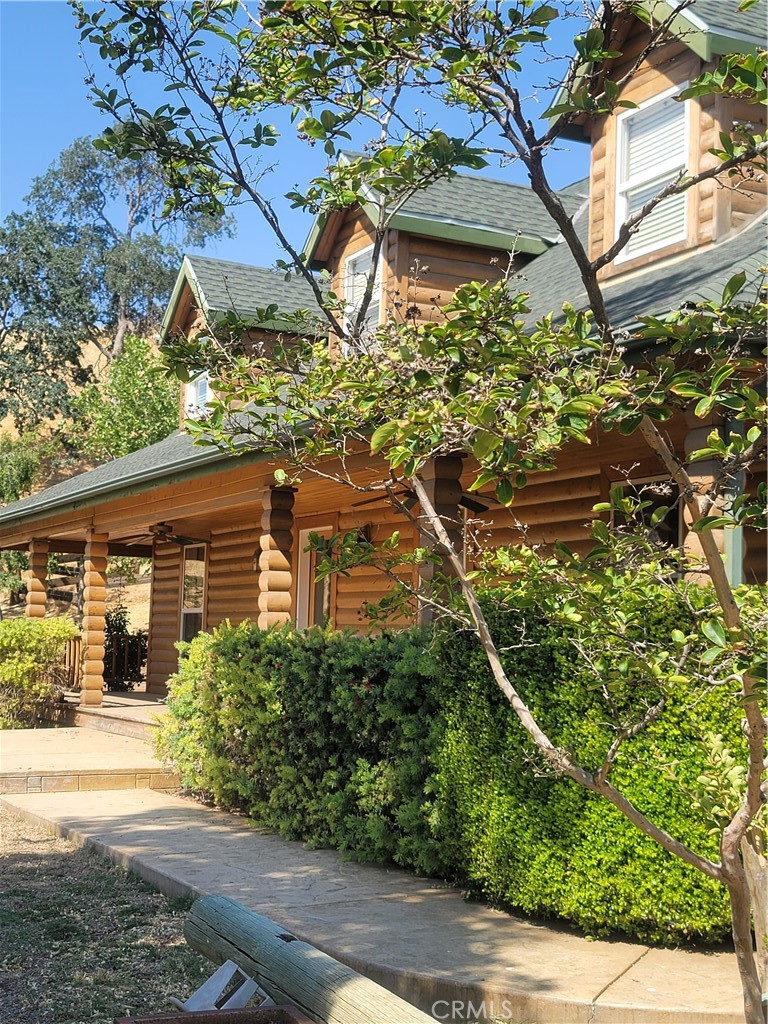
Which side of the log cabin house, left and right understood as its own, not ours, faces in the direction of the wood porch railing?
right

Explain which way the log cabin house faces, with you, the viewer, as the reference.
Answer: facing the viewer and to the left of the viewer

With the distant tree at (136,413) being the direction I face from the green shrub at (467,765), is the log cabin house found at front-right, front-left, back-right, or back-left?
front-right

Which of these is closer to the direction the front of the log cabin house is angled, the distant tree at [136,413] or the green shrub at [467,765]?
the green shrub

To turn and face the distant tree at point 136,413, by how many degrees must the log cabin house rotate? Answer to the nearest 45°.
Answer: approximately 135° to its right

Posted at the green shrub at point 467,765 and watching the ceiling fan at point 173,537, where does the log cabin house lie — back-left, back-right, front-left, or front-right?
front-right

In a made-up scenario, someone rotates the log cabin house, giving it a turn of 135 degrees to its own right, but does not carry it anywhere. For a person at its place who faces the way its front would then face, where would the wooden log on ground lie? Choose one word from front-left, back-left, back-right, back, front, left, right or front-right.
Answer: back
